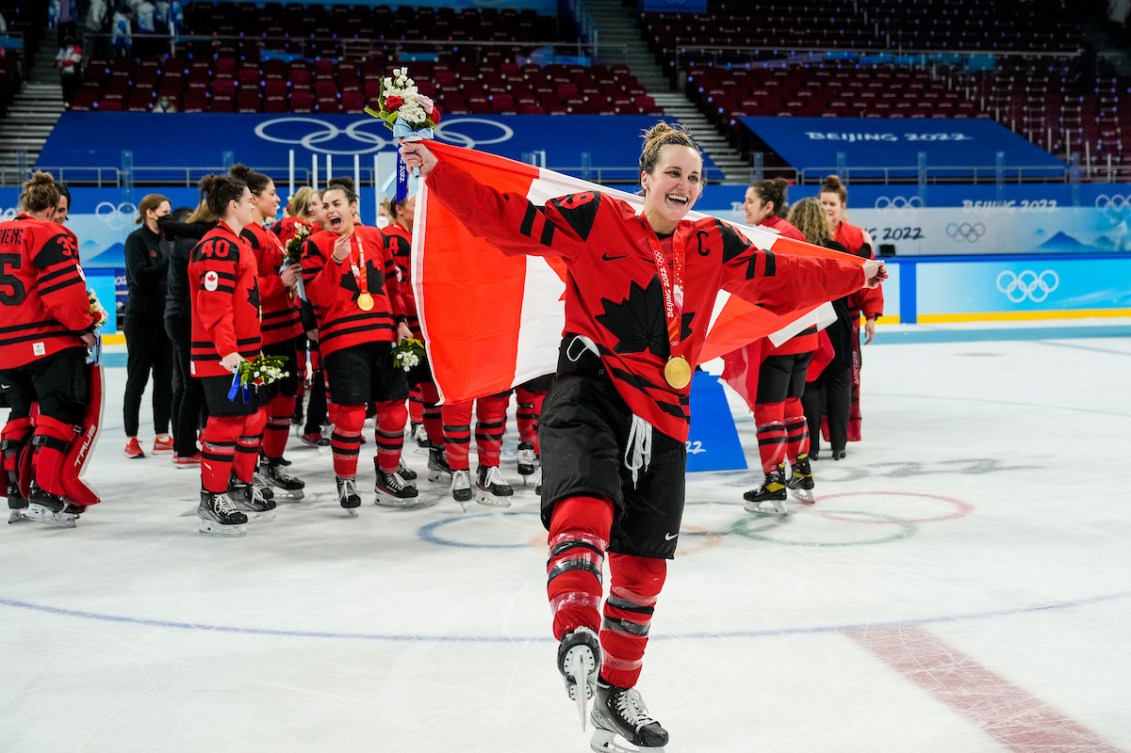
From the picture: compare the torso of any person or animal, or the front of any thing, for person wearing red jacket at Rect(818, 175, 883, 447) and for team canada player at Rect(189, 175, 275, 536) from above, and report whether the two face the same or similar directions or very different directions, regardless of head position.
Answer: very different directions

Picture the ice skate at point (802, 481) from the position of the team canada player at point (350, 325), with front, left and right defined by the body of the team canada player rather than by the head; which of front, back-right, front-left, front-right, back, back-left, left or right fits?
left

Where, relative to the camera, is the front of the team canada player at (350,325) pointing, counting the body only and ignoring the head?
toward the camera

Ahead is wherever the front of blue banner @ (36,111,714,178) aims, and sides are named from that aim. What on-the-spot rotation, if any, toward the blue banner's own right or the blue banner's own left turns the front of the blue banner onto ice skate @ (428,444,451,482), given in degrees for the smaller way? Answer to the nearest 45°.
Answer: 0° — it already faces it

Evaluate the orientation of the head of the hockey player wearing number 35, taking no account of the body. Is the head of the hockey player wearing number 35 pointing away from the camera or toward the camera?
away from the camera

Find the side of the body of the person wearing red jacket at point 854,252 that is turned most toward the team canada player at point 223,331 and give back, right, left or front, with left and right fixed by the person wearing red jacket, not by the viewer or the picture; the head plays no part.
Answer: front

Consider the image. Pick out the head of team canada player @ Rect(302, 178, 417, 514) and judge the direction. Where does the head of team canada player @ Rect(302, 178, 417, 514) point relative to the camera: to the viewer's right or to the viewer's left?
to the viewer's left

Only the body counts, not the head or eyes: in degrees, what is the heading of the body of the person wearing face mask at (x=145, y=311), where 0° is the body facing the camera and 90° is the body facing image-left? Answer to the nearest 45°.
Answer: approximately 315°
